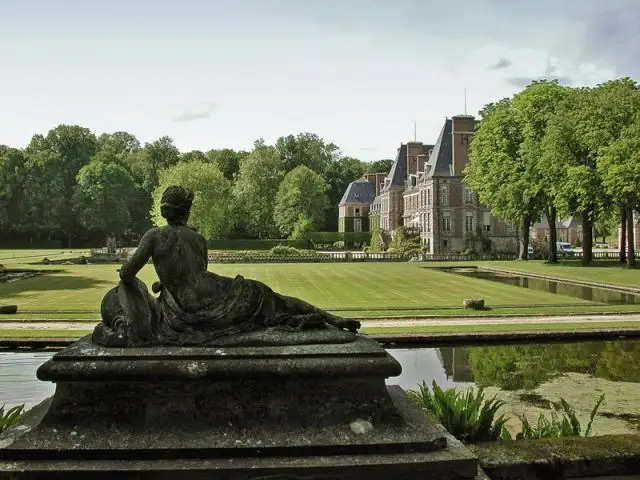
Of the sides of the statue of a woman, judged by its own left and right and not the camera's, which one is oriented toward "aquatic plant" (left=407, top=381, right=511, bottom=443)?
right

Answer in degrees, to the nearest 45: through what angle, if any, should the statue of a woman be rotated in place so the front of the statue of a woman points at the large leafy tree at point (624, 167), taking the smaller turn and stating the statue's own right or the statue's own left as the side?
approximately 45° to the statue's own right

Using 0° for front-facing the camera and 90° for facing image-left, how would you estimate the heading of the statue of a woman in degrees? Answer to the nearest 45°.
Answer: approximately 180°

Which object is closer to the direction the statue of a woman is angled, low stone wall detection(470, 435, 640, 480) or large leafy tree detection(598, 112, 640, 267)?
the large leafy tree

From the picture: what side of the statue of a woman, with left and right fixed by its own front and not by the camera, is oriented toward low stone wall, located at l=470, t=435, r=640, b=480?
right

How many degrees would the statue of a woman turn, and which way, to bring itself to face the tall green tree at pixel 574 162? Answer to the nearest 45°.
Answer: approximately 45° to its right

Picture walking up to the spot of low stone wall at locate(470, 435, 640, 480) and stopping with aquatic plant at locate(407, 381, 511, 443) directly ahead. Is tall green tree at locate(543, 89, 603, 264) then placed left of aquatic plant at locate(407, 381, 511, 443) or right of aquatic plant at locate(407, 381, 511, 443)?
right
